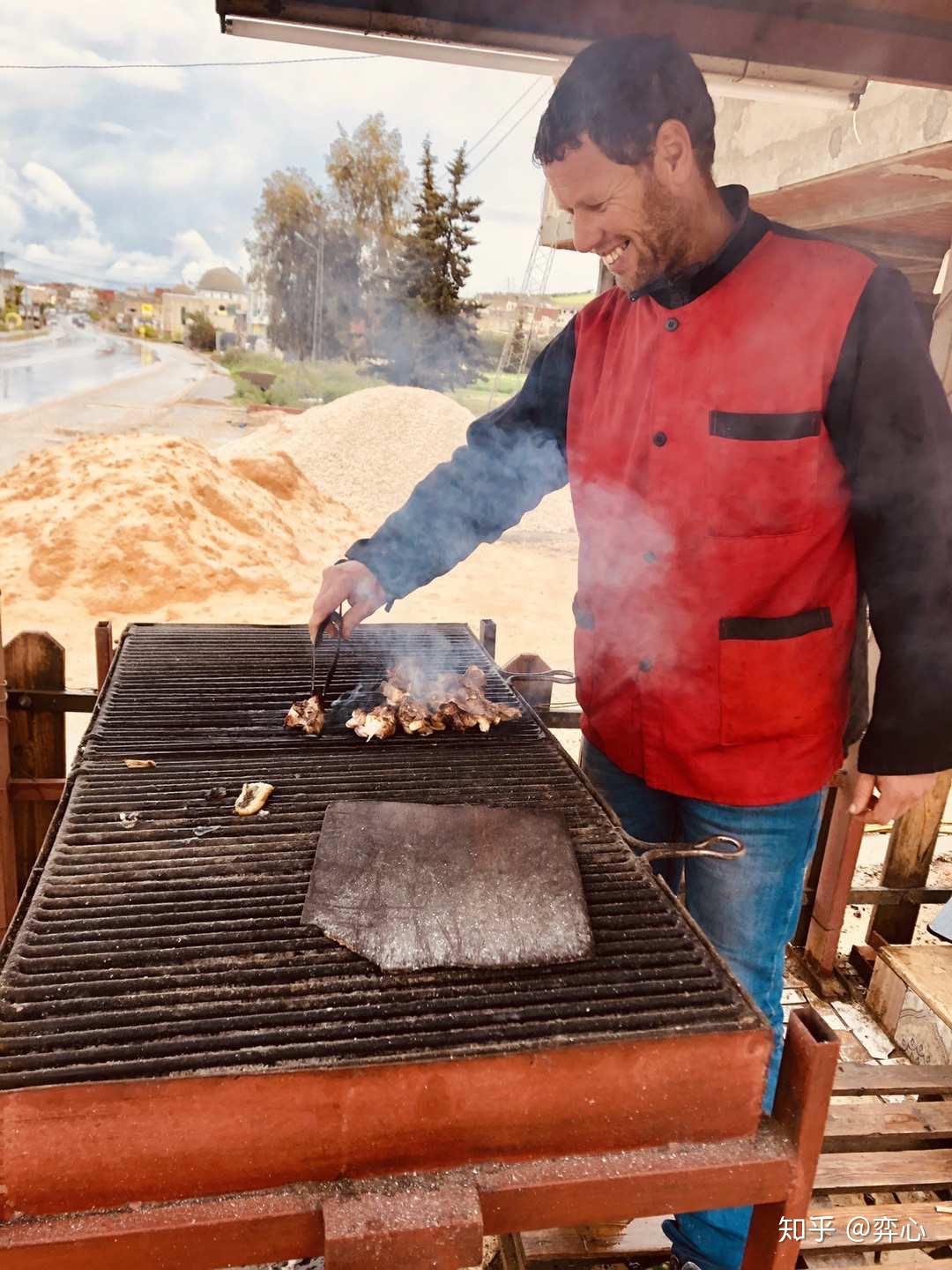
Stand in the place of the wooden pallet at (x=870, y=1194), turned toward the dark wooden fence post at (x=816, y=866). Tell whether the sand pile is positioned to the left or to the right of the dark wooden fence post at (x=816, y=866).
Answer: left

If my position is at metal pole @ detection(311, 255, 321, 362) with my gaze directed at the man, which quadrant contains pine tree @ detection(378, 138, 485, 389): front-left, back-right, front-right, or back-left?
front-left

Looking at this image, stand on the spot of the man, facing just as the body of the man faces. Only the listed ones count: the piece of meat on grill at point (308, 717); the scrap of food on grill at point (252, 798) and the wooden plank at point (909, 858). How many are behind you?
1

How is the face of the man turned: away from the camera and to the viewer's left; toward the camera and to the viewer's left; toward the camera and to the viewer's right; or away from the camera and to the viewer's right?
toward the camera and to the viewer's left

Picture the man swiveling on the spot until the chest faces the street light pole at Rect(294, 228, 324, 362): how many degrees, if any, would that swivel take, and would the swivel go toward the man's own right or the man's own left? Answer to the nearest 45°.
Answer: approximately 90° to the man's own right

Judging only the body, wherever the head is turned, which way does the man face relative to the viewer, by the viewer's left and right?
facing the viewer and to the left of the viewer

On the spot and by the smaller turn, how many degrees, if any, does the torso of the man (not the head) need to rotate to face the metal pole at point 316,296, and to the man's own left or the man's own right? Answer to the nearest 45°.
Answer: approximately 90° to the man's own right

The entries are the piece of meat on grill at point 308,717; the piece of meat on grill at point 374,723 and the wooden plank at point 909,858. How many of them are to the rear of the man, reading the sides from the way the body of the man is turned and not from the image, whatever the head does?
1

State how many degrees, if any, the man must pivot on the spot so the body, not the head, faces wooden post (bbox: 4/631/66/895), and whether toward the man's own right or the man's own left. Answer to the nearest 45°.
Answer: approximately 45° to the man's own right

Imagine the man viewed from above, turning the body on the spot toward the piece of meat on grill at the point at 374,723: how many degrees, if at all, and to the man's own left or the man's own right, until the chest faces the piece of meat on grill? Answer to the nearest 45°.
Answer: approximately 45° to the man's own right

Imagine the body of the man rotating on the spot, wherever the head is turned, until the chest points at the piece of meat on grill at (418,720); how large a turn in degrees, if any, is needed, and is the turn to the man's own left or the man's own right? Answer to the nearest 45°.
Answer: approximately 45° to the man's own right
